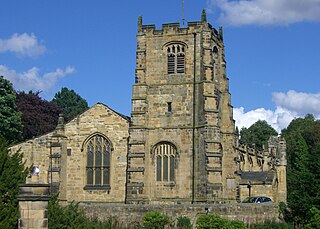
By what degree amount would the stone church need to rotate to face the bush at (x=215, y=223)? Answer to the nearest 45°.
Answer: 0° — it already faces it

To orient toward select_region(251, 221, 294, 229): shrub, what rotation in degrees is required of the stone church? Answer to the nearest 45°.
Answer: approximately 45° to its left

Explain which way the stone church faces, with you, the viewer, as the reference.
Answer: facing the viewer

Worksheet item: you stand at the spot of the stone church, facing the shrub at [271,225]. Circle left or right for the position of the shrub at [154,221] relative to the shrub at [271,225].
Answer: right

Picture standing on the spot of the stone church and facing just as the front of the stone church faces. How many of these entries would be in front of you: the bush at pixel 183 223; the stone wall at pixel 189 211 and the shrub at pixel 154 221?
3

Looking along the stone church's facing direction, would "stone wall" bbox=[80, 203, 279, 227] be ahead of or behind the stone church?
ahead

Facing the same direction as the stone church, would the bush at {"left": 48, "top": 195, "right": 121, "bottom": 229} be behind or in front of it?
in front

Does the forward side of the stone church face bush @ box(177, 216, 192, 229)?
yes

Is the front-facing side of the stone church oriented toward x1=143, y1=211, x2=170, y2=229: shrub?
yes
